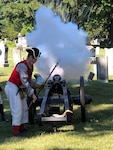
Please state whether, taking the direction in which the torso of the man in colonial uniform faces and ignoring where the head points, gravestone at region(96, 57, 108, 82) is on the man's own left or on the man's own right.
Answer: on the man's own left

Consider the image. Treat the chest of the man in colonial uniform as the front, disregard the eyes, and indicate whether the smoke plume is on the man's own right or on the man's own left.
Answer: on the man's own left

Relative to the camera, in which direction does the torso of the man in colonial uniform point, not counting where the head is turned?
to the viewer's right
